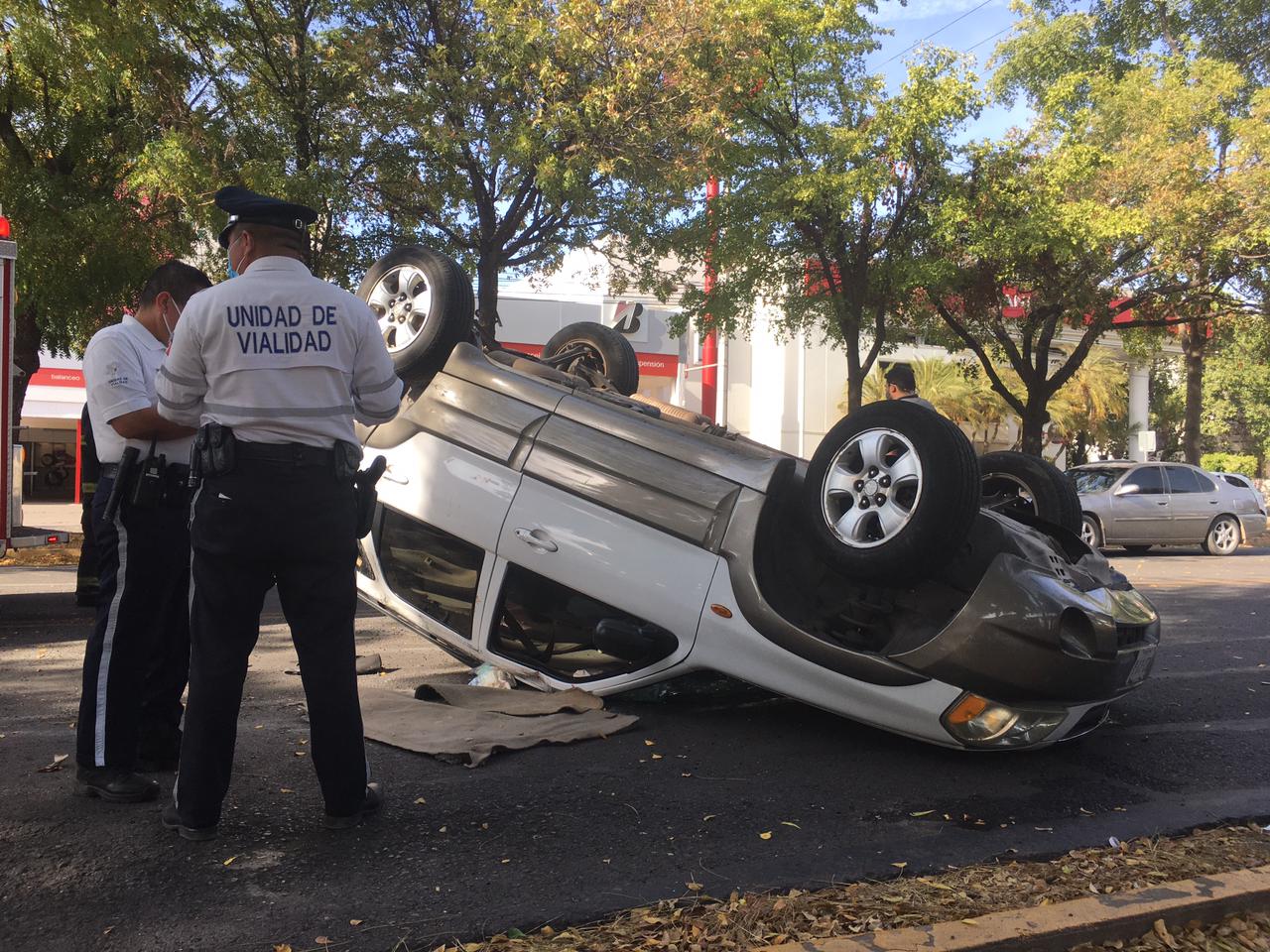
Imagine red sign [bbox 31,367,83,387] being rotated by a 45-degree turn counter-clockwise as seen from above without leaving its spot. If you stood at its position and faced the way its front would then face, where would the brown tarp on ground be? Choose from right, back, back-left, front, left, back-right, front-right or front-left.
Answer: front-right

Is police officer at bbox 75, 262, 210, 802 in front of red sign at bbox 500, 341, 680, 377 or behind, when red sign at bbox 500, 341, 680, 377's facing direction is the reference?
in front

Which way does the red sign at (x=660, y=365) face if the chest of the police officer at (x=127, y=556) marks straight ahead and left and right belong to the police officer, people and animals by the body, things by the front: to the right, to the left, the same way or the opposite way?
to the right

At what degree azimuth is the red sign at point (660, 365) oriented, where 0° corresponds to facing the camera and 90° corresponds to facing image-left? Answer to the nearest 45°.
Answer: approximately 0°

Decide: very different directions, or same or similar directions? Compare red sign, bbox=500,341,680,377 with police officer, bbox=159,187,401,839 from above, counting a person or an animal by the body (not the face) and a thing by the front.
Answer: very different directions

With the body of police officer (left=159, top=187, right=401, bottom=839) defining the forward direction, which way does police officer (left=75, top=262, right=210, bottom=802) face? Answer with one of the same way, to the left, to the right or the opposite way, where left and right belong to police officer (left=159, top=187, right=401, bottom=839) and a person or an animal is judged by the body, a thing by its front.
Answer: to the right

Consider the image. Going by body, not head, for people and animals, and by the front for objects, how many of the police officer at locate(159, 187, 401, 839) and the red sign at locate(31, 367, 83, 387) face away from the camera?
1

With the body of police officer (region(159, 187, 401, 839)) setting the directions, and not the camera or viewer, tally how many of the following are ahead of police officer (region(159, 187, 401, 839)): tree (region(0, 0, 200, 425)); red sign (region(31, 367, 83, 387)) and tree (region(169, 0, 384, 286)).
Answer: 3

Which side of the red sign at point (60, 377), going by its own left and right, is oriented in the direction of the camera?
front

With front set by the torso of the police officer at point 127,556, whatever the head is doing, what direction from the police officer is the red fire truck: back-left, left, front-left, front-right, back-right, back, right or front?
left

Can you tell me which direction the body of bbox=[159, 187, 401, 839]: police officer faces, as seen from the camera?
away from the camera

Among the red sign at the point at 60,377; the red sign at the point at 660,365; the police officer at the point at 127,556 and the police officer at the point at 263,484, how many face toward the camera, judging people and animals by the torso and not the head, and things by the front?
2

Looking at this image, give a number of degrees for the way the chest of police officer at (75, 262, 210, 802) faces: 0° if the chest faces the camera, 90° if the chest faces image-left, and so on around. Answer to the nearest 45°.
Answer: approximately 270°

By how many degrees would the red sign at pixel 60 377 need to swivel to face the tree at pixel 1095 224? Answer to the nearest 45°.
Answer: approximately 45° to its left
